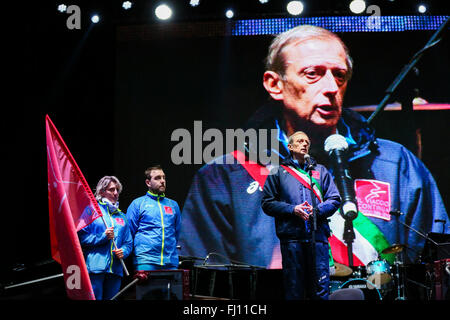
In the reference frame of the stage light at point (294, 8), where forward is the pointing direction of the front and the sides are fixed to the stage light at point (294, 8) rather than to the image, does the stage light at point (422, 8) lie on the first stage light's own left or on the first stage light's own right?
on the first stage light's own left

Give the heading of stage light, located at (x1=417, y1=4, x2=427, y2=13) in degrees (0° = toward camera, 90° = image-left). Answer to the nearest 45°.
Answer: approximately 0°

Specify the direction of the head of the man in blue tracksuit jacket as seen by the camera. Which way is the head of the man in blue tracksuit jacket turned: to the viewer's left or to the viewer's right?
to the viewer's right

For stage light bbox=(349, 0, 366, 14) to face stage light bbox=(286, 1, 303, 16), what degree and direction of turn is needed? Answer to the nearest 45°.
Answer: approximately 90° to its right

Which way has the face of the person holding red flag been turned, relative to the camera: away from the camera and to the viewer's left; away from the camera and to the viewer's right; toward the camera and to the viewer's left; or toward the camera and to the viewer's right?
toward the camera and to the viewer's right

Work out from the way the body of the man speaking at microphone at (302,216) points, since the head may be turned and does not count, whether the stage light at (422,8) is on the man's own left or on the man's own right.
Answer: on the man's own left

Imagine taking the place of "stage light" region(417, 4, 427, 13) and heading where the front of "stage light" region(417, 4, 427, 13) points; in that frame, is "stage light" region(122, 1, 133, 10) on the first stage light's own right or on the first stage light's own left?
on the first stage light's own right

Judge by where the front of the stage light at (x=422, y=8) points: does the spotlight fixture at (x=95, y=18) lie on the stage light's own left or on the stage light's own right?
on the stage light's own right

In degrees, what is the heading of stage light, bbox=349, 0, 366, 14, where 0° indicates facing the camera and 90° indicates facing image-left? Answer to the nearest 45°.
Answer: approximately 0°

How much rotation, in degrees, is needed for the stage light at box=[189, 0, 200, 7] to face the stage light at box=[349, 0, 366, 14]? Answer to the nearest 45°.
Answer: approximately 90° to its left

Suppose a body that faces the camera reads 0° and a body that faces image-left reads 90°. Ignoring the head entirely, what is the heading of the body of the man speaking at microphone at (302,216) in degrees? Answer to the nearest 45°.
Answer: approximately 315°

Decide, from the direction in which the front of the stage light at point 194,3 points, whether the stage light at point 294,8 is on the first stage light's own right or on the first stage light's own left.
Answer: on the first stage light's own left
